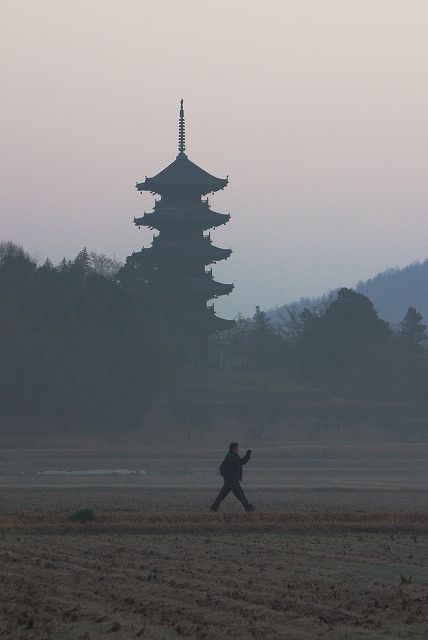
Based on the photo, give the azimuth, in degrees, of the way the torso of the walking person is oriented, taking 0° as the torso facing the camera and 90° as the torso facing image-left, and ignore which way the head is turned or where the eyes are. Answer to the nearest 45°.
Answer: approximately 270°
